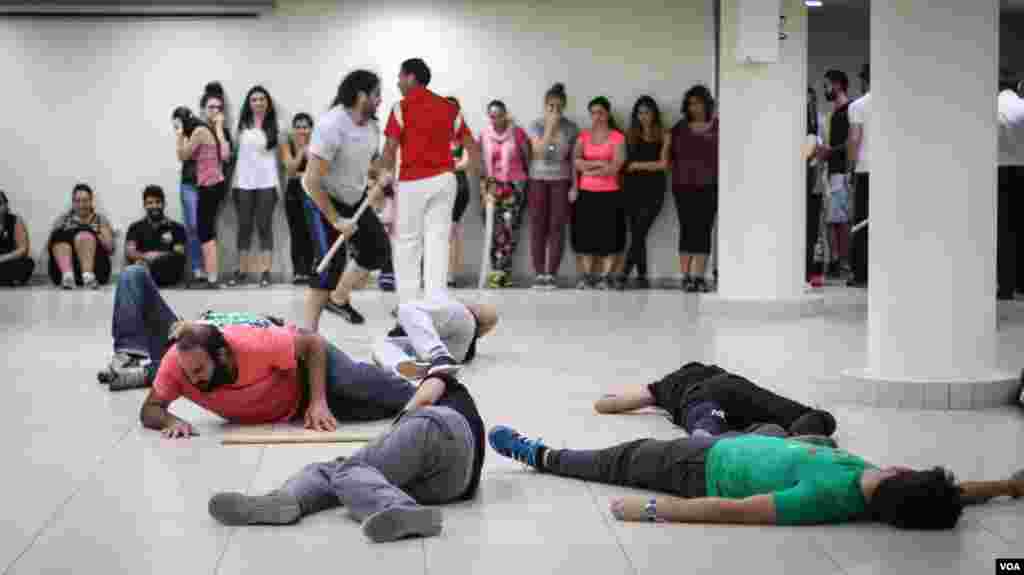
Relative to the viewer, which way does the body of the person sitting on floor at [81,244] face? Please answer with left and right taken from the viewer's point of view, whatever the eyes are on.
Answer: facing the viewer

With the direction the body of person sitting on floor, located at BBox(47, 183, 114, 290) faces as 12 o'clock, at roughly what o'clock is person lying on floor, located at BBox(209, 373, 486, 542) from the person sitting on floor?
The person lying on floor is roughly at 12 o'clock from the person sitting on floor.

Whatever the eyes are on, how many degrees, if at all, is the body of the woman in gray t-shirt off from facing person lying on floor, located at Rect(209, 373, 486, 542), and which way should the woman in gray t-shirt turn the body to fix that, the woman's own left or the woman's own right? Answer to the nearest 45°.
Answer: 0° — they already face them

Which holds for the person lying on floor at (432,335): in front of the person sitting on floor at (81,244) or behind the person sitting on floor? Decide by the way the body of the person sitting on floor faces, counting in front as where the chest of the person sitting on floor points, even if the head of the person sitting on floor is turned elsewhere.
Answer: in front

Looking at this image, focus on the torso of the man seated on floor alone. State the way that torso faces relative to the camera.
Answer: toward the camera

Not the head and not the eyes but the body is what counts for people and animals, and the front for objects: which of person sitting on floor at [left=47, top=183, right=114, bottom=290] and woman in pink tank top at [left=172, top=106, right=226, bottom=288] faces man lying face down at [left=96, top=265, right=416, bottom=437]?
the person sitting on floor

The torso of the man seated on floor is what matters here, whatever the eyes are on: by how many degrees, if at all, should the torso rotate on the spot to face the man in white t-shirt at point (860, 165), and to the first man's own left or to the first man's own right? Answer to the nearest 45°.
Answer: approximately 45° to the first man's own left

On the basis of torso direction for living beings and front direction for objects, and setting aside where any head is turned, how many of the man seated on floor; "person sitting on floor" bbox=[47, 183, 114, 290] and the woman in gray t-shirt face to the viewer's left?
0

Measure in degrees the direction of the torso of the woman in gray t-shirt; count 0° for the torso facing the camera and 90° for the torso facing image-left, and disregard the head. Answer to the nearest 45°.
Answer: approximately 0°

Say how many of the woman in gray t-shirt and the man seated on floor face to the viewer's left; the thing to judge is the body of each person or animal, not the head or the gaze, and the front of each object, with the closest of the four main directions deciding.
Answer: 0

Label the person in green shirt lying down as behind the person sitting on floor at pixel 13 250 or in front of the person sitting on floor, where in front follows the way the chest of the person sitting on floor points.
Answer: in front
